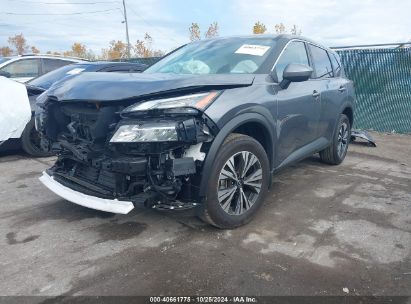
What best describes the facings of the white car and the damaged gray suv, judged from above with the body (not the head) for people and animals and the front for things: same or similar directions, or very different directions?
same or similar directions

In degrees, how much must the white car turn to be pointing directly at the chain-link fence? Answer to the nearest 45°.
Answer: approximately 135° to its left

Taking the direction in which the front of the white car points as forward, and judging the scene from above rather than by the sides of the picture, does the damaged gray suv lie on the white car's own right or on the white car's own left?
on the white car's own left

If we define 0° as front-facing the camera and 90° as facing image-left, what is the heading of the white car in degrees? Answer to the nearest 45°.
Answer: approximately 45°

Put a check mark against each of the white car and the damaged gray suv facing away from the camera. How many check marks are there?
0

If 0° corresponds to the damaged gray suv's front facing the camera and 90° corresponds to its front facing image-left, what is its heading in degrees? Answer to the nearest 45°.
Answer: approximately 45°

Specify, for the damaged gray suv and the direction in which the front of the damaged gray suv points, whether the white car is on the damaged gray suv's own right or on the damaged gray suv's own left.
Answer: on the damaged gray suv's own right

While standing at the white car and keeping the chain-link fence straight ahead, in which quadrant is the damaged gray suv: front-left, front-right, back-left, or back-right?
front-right

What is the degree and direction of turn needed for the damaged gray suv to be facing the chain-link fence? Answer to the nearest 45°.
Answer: approximately 180°
